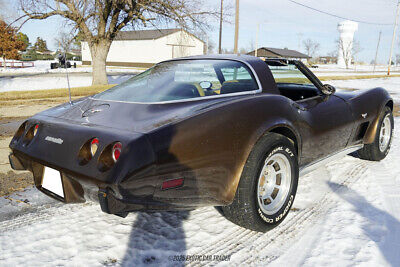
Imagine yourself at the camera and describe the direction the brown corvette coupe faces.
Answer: facing away from the viewer and to the right of the viewer
